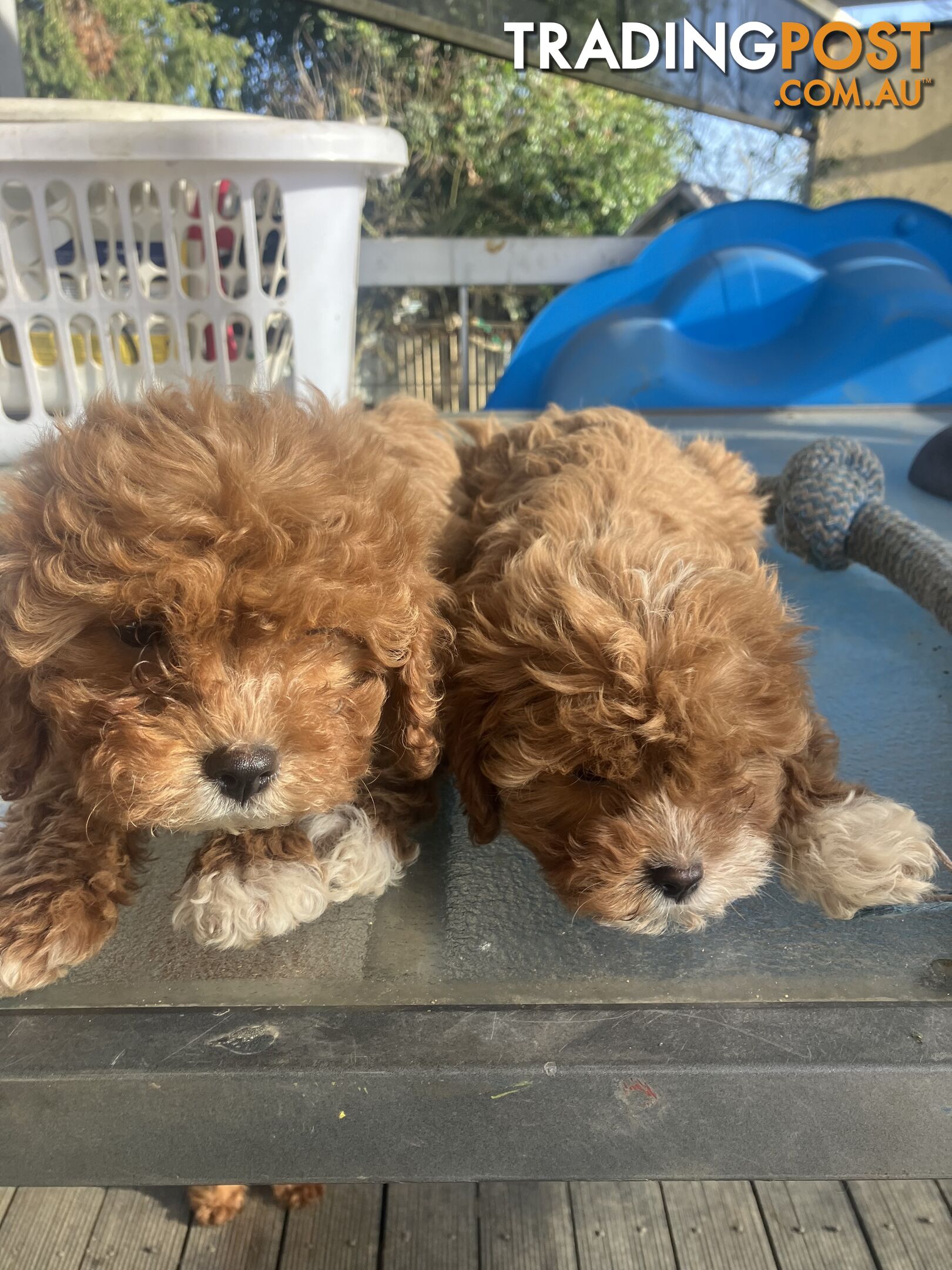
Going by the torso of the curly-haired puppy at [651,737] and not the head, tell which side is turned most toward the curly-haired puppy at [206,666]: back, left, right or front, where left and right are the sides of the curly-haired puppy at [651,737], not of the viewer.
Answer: right

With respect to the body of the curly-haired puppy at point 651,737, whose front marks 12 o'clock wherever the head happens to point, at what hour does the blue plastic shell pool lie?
The blue plastic shell pool is roughly at 6 o'clock from the curly-haired puppy.

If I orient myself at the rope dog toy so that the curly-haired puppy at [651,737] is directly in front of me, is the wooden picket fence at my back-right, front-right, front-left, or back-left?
back-right

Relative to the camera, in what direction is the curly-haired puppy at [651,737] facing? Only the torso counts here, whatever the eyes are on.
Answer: toward the camera

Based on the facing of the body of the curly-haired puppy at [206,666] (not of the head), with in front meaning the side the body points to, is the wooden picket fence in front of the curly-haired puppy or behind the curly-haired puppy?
behind

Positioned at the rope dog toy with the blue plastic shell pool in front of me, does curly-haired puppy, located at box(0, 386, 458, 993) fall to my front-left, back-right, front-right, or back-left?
back-left

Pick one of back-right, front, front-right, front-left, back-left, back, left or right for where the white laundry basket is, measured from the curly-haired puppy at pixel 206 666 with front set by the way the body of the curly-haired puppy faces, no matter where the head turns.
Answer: back

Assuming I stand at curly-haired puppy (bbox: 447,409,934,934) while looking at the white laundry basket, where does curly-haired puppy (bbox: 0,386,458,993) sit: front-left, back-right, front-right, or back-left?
front-left

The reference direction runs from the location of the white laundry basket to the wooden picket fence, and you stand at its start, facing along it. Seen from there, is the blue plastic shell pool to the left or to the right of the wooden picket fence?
right

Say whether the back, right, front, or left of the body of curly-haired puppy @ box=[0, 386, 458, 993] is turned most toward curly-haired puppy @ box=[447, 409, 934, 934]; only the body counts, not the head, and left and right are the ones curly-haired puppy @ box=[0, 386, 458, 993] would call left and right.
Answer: left

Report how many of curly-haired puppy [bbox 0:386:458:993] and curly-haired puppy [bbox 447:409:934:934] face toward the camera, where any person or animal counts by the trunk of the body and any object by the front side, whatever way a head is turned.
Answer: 2

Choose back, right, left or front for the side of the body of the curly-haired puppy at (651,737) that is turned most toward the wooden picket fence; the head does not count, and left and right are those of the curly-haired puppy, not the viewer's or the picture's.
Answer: back

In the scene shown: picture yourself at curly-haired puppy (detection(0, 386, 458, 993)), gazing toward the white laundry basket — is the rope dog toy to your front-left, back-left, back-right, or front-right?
front-right

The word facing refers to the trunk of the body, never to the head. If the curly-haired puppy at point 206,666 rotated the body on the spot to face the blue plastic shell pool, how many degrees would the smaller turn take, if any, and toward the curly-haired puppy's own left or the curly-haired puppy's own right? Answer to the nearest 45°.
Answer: approximately 135° to the curly-haired puppy's own left

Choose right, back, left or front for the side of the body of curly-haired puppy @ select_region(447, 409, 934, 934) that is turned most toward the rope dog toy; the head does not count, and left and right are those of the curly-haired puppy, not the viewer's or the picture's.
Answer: back

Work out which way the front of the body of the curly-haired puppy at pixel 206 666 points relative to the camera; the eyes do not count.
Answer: toward the camera
